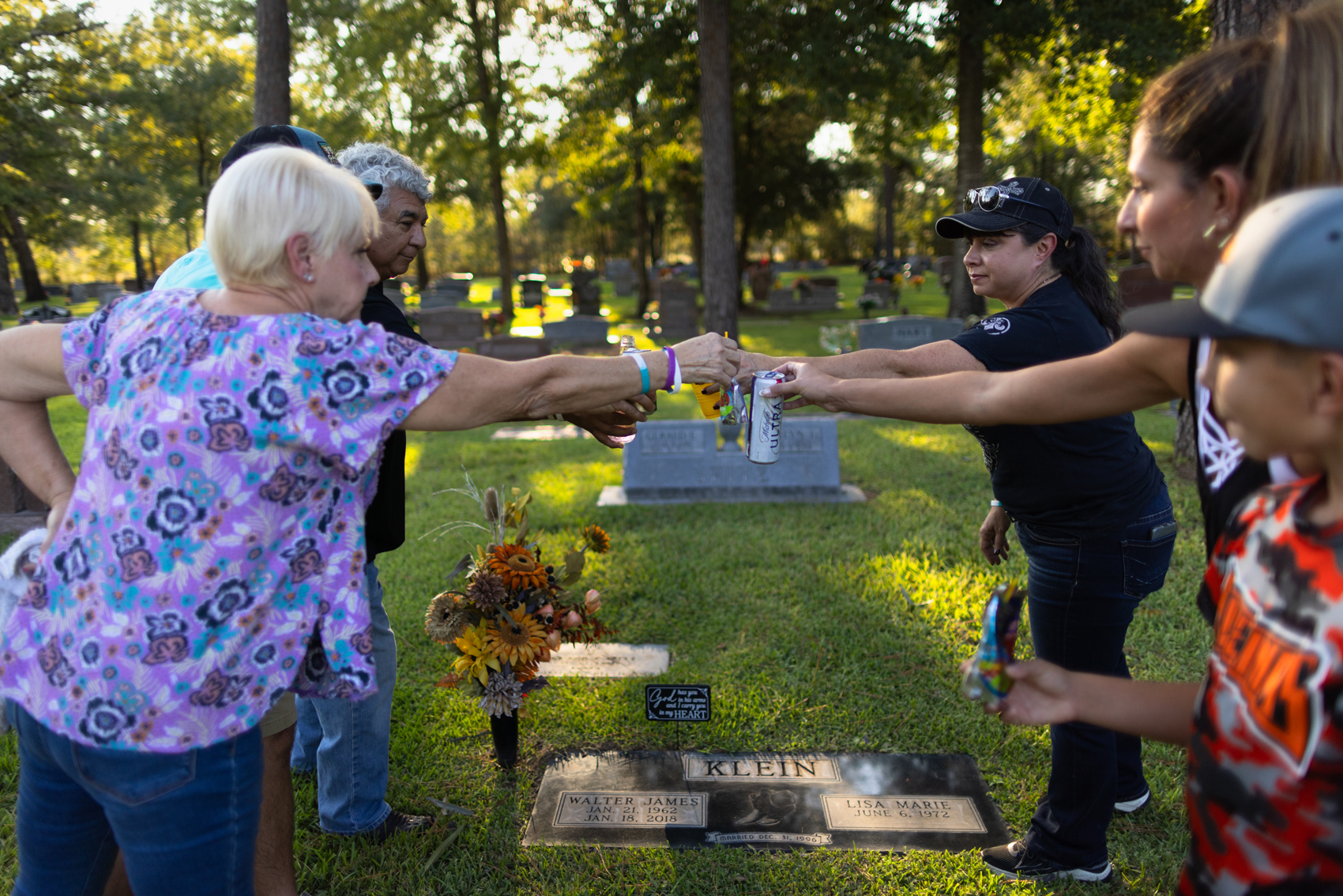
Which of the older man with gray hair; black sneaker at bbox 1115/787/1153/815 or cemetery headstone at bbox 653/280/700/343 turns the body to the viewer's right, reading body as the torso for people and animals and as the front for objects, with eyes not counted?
the older man with gray hair

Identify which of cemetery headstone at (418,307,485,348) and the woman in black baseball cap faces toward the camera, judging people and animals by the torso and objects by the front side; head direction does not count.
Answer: the cemetery headstone

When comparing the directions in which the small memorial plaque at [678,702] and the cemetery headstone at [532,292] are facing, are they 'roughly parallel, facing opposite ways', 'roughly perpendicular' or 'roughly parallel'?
roughly parallel

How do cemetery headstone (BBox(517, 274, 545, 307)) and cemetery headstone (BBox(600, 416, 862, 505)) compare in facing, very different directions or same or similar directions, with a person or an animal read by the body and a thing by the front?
same or similar directions

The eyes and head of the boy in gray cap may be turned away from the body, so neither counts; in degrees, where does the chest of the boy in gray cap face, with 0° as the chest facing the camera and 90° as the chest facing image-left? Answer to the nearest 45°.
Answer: approximately 45°

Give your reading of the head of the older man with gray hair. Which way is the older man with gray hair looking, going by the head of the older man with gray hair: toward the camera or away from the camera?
toward the camera

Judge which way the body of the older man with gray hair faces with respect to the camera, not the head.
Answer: to the viewer's right

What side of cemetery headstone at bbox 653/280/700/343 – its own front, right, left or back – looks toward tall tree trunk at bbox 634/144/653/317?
back

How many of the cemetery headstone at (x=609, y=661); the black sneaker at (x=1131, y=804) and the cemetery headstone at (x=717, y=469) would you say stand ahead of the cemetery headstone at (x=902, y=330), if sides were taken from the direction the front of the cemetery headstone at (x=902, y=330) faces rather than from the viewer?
3

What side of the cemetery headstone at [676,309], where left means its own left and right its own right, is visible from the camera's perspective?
front

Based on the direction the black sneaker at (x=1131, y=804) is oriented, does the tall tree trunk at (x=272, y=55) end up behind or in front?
in front

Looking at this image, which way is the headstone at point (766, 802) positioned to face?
toward the camera

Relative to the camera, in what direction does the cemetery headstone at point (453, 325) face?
facing the viewer

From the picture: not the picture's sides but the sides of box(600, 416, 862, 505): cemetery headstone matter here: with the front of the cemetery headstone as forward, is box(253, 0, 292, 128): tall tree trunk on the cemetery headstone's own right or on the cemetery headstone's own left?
on the cemetery headstone's own right

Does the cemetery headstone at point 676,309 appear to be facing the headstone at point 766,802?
yes

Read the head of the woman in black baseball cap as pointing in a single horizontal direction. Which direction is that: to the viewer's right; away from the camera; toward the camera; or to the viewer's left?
to the viewer's left
